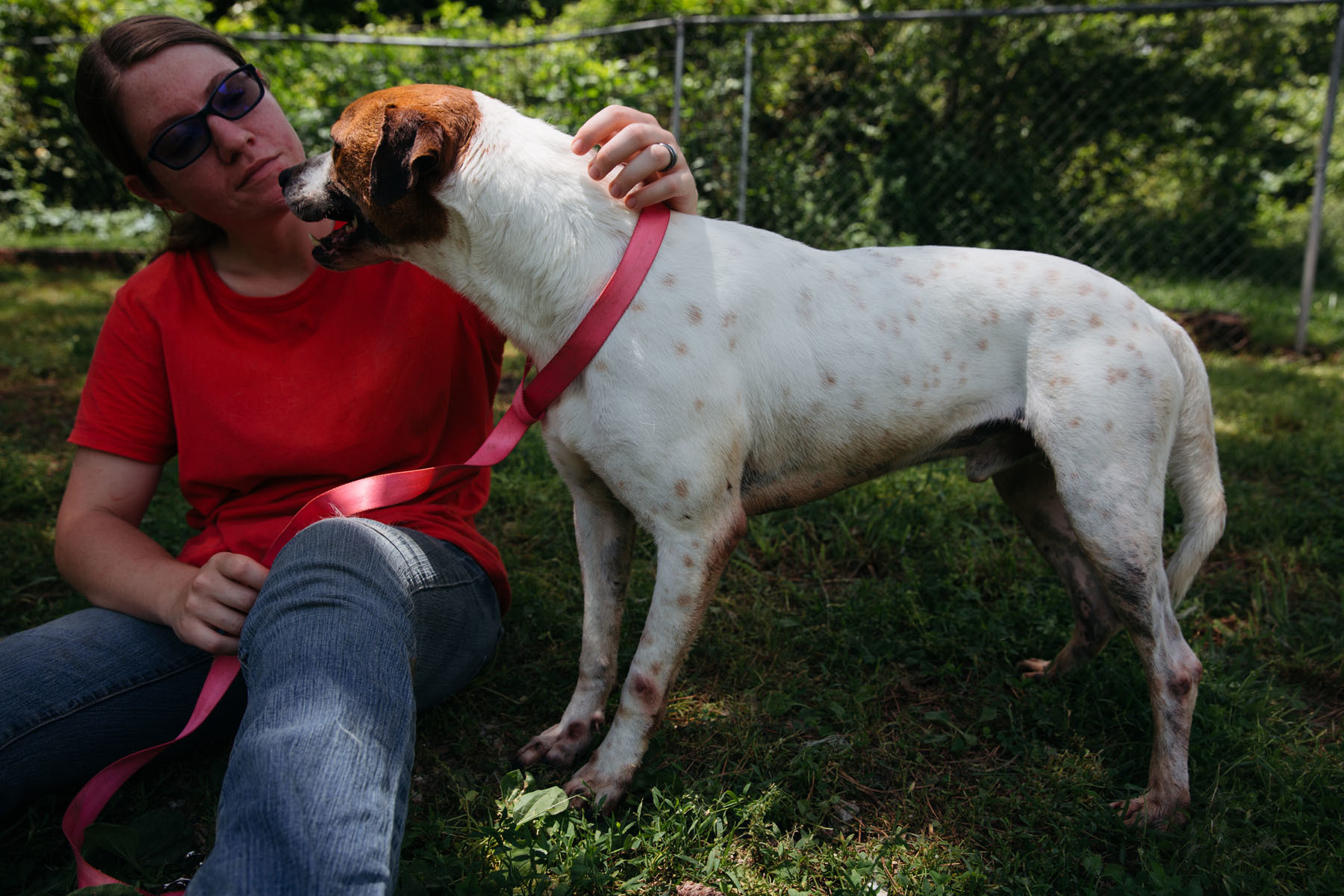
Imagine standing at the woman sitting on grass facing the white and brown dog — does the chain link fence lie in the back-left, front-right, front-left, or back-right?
front-left

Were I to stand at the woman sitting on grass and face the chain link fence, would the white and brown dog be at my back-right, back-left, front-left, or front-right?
front-right

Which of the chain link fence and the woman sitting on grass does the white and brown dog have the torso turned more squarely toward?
the woman sitting on grass

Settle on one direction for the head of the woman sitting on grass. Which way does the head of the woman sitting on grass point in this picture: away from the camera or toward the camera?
toward the camera

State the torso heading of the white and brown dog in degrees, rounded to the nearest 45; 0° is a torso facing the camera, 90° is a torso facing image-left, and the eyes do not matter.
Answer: approximately 90°

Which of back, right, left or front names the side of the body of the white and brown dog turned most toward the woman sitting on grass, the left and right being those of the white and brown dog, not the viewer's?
front

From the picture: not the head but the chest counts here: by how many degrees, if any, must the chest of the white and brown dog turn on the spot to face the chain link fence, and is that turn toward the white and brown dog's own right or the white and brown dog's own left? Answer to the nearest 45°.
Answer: approximately 90° to the white and brown dog's own right
